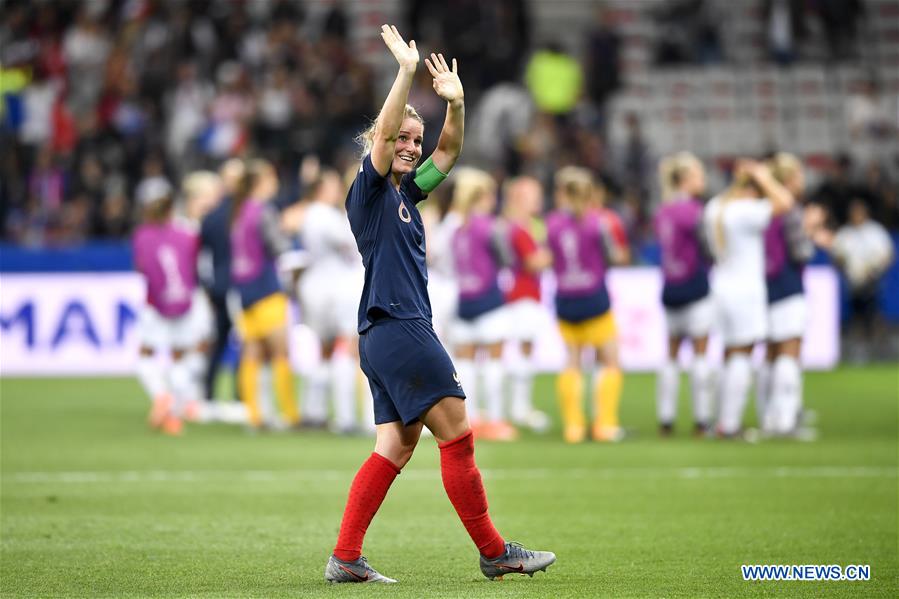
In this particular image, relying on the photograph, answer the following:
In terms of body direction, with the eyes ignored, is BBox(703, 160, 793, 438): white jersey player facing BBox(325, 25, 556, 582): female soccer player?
no

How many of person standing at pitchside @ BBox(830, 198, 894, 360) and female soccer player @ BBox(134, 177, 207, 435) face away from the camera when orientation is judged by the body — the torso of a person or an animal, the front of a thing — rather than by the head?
1

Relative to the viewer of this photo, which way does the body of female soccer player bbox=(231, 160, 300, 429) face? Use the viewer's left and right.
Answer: facing away from the viewer and to the right of the viewer

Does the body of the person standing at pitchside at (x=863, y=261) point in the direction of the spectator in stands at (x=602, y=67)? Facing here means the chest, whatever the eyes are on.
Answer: no

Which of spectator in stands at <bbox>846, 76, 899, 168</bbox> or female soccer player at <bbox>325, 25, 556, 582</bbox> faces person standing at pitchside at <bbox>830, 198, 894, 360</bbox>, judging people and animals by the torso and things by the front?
spectator in stands at <bbox>846, 76, 899, 168</bbox>

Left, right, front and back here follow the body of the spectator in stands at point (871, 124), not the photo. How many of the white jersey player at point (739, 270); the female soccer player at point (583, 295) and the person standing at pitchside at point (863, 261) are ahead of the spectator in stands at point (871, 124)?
3

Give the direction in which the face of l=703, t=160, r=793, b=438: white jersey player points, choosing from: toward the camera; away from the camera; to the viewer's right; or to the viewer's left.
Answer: away from the camera

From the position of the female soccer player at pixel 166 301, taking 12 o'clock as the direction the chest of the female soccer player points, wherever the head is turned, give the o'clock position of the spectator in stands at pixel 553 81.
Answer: The spectator in stands is roughly at 1 o'clock from the female soccer player.

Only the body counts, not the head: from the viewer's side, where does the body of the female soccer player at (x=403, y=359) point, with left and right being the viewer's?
facing the viewer and to the right of the viewer

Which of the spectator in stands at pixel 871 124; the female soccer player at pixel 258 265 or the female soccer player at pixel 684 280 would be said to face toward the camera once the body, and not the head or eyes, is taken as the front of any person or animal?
the spectator in stands

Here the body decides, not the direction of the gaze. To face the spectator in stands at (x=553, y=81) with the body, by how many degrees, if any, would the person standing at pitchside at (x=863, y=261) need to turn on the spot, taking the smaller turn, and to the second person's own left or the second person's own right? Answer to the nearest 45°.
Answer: approximately 135° to the second person's own right

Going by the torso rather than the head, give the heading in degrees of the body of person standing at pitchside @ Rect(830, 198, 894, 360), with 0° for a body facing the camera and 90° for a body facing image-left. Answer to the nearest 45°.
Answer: approximately 0°

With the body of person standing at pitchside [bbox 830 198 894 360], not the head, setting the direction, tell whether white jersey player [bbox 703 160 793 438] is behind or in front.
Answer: in front

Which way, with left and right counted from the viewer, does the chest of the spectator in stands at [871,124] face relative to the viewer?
facing the viewer

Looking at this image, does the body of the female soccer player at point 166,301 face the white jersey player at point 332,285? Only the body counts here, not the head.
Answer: no

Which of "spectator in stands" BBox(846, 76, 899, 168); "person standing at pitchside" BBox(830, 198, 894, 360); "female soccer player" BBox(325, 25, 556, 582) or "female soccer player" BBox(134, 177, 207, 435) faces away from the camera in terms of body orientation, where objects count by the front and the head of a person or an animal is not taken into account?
"female soccer player" BBox(134, 177, 207, 435)

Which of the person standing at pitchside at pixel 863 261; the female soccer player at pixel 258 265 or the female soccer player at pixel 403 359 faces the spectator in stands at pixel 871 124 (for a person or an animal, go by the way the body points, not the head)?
the female soccer player at pixel 258 265

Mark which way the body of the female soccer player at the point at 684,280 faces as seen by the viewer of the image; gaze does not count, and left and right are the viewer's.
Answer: facing away from the viewer and to the right of the viewer

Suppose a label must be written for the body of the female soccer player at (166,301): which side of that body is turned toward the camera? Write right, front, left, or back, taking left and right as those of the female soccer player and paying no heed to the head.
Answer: back

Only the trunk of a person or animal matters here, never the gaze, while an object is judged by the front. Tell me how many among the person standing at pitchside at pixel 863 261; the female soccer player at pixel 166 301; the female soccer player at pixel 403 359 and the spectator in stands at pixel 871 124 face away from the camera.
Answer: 1
